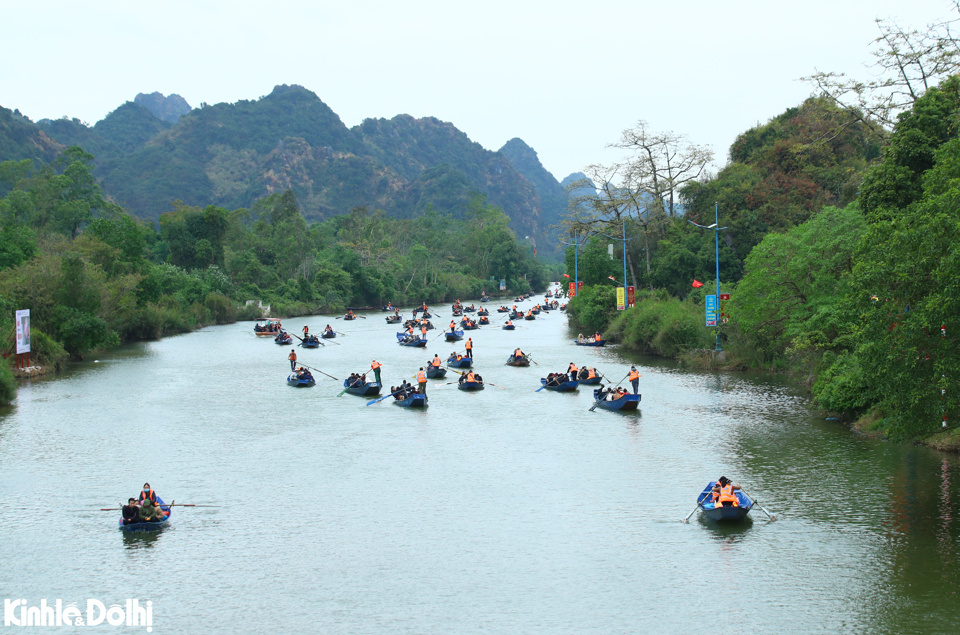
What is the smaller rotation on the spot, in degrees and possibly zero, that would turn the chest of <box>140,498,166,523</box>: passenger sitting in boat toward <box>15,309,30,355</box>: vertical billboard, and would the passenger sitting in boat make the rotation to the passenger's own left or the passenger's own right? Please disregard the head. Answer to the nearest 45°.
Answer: approximately 180°

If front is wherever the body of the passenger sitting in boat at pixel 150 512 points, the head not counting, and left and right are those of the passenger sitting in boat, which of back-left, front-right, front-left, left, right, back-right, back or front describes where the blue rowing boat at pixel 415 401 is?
back-left

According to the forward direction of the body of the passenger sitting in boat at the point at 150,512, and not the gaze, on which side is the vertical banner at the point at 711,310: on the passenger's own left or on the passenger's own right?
on the passenger's own left

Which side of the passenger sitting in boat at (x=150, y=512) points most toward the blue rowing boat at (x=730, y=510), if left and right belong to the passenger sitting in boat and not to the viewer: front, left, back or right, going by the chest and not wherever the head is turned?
left

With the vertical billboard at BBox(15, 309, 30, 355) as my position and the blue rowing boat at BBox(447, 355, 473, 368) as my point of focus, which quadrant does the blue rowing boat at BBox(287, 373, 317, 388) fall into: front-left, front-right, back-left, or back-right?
front-right

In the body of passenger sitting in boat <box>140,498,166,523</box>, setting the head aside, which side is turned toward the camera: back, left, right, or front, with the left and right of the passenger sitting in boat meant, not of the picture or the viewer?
front

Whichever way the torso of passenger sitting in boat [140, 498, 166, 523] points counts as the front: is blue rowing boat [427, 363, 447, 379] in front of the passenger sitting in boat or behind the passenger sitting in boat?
behind

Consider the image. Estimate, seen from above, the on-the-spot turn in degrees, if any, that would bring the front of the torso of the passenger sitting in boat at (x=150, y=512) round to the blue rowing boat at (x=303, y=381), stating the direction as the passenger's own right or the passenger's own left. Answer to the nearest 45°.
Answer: approximately 180°

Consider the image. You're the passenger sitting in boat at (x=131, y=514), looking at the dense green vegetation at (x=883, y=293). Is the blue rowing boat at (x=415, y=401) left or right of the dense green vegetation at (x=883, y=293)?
left

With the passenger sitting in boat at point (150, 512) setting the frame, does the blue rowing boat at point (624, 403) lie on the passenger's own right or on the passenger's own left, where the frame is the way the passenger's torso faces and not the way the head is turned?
on the passenger's own left

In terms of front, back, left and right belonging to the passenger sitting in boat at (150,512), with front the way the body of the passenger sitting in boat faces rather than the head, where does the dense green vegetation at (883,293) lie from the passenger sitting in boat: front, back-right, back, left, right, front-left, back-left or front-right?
left
